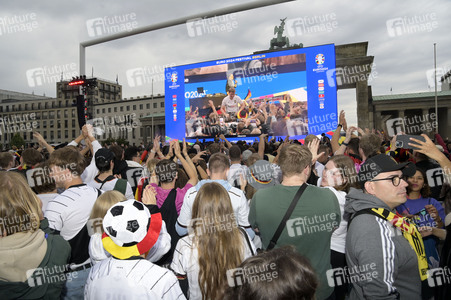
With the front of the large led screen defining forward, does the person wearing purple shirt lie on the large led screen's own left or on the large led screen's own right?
on the large led screen's own left

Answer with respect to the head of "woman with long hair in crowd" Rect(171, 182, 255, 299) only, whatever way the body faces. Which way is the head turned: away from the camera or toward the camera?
away from the camera

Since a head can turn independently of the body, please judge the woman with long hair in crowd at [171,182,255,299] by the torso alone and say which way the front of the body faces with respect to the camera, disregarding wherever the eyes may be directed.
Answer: away from the camera

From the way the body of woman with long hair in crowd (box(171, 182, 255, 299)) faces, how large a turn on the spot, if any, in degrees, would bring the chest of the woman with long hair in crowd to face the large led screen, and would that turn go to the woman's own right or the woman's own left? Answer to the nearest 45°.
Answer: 0° — they already face it

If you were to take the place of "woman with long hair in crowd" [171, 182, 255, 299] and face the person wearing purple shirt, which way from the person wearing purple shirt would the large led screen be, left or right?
left
